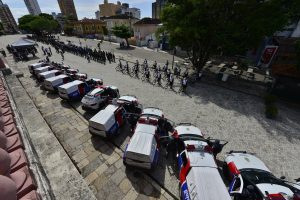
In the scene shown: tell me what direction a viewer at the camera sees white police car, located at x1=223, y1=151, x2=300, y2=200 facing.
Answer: facing away from the viewer and to the left of the viewer

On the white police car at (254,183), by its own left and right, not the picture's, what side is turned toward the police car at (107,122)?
left

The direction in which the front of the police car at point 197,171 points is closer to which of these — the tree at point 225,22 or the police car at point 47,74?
the tree

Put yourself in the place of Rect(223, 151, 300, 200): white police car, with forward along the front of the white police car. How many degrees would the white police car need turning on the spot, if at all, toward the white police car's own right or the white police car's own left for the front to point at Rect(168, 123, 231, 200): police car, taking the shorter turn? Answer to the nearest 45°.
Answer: approximately 90° to the white police car's own left

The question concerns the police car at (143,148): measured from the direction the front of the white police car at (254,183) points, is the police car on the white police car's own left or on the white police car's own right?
on the white police car's own left

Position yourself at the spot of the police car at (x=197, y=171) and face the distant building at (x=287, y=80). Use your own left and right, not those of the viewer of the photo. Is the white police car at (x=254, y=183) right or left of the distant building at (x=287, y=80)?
right

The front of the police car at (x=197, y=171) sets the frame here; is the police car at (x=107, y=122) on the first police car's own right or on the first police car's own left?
on the first police car's own left

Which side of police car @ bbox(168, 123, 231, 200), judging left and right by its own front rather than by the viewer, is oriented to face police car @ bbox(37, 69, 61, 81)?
left

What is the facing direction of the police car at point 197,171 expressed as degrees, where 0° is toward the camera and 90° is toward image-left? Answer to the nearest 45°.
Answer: approximately 180°
